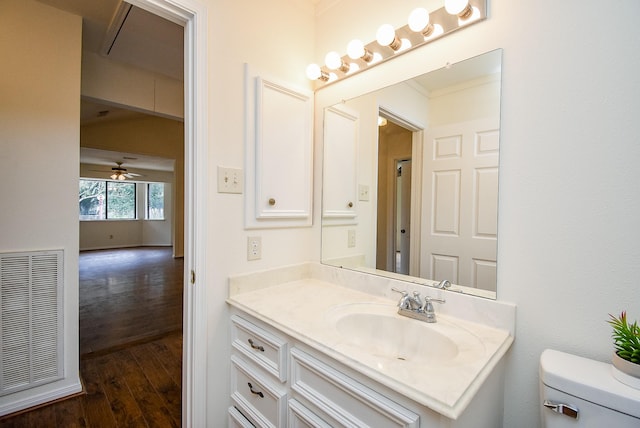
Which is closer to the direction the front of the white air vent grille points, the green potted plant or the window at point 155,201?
the green potted plant

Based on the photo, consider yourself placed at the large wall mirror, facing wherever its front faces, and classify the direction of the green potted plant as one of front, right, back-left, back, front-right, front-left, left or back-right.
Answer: left

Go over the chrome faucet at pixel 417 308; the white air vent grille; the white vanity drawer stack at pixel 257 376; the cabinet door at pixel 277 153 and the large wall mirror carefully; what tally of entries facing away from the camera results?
0

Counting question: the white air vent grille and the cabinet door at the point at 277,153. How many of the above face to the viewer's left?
0

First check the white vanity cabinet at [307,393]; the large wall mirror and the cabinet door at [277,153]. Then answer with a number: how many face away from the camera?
0

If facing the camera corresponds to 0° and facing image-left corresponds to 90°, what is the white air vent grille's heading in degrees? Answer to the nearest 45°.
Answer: approximately 315°

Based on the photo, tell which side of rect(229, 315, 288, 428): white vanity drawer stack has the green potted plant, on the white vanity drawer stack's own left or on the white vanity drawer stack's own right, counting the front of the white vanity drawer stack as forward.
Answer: on the white vanity drawer stack's own left

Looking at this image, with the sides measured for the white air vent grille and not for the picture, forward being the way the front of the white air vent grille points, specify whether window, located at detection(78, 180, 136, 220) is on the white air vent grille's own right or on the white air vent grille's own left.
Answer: on the white air vent grille's own left

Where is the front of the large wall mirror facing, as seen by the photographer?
facing the viewer and to the left of the viewer

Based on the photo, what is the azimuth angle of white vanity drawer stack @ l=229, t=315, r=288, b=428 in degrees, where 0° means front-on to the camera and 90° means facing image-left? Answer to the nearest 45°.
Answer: approximately 45°

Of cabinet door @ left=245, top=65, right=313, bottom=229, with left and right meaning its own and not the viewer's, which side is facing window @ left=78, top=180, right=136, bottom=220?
back

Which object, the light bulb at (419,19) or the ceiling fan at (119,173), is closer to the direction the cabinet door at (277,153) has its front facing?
the light bulb
